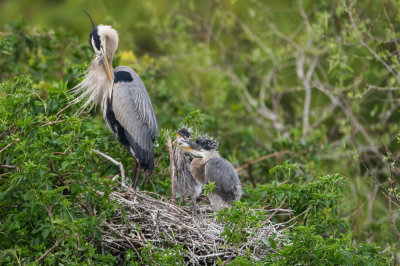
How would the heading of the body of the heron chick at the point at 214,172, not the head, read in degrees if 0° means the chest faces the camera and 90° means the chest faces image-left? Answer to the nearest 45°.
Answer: approximately 90°

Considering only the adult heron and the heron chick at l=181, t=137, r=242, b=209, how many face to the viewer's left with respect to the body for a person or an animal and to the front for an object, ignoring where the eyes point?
2

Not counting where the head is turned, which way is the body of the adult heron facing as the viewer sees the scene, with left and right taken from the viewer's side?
facing to the left of the viewer

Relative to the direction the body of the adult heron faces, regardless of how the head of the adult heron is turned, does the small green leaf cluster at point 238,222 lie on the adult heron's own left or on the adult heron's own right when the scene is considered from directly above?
on the adult heron's own left
